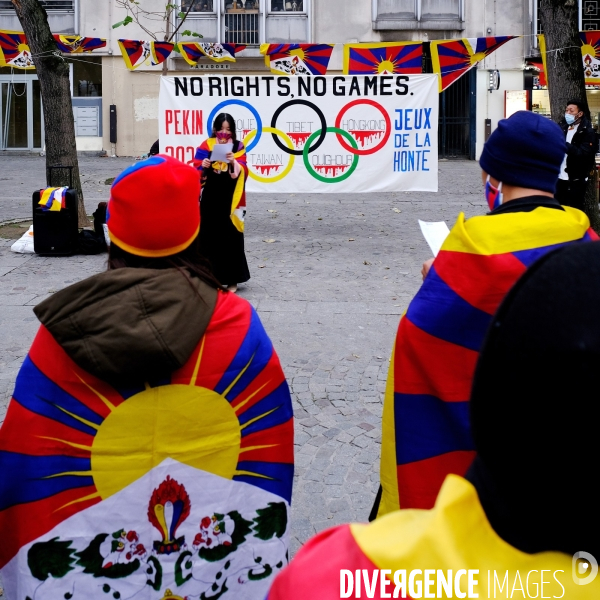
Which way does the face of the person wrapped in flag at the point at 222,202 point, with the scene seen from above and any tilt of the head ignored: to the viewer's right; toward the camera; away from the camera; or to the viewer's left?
toward the camera

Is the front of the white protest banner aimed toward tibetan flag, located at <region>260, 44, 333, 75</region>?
no

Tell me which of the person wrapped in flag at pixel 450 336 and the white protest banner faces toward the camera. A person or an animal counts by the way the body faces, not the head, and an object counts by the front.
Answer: the white protest banner

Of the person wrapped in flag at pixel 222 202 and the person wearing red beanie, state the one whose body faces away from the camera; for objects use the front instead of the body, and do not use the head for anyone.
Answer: the person wearing red beanie

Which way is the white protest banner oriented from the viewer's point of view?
toward the camera

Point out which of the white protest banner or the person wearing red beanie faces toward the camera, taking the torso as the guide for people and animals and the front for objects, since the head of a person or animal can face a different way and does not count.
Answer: the white protest banner

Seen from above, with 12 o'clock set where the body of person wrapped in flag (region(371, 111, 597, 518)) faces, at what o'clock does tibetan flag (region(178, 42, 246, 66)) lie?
The tibetan flag is roughly at 1 o'clock from the person wrapped in flag.

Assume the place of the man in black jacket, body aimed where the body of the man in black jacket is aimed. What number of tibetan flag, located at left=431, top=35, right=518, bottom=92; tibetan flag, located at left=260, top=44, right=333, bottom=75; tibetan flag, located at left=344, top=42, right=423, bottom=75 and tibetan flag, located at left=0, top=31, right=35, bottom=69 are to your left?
0

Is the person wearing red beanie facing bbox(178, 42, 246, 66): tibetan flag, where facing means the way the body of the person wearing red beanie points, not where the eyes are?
yes

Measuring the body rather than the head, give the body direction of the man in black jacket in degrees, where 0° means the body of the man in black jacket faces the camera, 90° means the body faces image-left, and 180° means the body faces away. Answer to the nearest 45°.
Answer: approximately 45°

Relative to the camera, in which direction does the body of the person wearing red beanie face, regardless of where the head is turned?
away from the camera

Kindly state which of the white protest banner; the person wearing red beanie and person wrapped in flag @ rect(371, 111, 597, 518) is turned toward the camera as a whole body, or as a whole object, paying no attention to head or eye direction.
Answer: the white protest banner

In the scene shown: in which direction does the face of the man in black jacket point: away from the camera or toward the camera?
toward the camera

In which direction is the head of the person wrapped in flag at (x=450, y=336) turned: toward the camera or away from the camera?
away from the camera

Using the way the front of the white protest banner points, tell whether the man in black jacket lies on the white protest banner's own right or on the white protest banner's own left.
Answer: on the white protest banner's own left

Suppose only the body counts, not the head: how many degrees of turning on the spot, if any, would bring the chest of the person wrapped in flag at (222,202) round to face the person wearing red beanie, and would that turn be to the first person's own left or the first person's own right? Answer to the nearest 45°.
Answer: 0° — they already face them

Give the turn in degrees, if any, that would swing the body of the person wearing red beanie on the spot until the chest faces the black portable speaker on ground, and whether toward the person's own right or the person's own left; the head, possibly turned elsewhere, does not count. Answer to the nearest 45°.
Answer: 0° — they already face it
